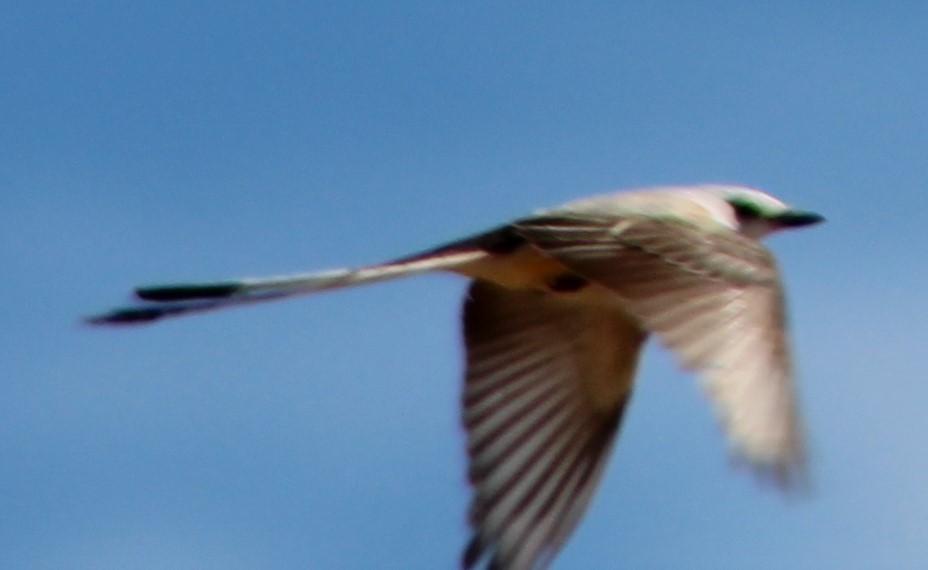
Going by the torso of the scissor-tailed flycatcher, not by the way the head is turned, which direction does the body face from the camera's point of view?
to the viewer's right
